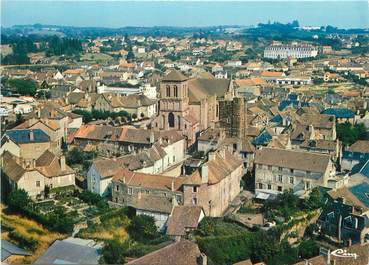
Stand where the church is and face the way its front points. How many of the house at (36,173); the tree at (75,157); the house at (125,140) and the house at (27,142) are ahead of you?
4

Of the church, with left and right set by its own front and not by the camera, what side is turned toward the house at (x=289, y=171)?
left

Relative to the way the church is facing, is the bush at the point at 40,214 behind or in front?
in front

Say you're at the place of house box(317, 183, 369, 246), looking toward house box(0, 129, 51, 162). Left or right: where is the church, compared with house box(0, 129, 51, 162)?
right

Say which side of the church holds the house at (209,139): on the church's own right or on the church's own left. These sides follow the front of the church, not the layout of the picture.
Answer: on the church's own left

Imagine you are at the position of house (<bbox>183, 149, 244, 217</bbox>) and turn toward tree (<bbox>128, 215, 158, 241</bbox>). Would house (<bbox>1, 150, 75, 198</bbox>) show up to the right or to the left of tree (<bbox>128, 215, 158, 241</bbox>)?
right

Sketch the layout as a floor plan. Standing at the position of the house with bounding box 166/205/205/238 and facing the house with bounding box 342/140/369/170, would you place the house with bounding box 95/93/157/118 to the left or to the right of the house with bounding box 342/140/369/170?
left

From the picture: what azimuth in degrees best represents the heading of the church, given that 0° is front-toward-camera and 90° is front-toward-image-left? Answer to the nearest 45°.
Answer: approximately 45°

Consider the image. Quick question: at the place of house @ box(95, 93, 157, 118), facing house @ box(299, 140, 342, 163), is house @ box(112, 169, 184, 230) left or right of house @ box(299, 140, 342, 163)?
right

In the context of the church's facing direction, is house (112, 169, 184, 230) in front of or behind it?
in front

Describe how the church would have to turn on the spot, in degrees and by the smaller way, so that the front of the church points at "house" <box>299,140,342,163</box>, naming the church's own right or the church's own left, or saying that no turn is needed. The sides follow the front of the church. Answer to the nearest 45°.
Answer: approximately 90° to the church's own left

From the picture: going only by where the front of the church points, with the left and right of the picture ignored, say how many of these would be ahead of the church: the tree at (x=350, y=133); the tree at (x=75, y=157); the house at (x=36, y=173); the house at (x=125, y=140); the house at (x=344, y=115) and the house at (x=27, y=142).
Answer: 4

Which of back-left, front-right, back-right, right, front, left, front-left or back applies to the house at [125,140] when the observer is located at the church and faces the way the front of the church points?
front

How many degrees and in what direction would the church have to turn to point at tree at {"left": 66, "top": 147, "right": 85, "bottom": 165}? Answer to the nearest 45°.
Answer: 0° — it already faces it

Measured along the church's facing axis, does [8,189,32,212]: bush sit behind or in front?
in front

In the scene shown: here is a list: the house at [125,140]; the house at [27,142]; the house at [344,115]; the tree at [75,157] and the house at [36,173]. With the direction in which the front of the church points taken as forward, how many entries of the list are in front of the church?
4
